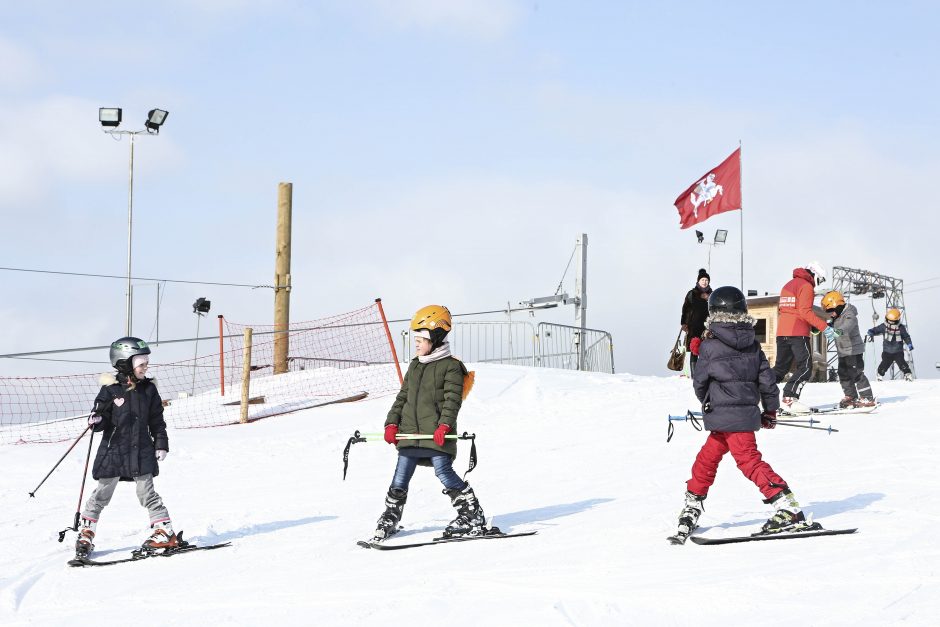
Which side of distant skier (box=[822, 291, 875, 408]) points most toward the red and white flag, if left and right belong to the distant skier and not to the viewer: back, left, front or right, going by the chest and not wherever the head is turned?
right

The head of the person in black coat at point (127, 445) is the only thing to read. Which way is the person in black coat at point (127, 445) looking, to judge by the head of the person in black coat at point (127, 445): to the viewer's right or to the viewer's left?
to the viewer's right

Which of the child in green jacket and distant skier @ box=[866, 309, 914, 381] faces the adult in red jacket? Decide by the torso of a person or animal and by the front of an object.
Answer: the distant skier

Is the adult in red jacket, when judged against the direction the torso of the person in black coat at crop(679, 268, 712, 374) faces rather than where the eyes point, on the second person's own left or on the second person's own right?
on the second person's own left

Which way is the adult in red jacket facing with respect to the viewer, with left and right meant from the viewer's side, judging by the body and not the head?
facing away from the viewer and to the right of the viewer

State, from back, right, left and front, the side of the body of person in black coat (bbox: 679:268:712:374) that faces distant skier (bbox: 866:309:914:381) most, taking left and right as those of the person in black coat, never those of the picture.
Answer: left

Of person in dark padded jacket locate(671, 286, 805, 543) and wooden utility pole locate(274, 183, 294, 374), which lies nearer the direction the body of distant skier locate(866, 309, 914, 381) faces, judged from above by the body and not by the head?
the person in dark padded jacket

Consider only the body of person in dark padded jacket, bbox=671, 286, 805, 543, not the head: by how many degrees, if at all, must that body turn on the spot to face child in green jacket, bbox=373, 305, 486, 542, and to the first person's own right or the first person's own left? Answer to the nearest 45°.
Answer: approximately 45° to the first person's own left
